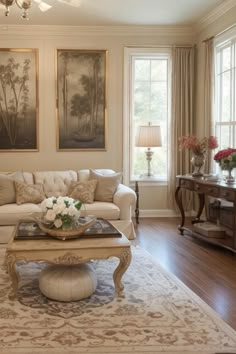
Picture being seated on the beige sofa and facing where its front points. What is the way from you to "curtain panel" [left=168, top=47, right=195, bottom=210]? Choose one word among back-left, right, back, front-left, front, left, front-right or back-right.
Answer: back-left

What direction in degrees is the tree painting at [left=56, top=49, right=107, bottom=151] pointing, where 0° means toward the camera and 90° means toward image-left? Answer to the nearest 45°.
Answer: approximately 0°

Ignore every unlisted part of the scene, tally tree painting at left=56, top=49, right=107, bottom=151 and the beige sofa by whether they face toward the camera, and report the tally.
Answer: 2

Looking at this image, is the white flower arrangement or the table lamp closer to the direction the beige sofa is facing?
the white flower arrangement

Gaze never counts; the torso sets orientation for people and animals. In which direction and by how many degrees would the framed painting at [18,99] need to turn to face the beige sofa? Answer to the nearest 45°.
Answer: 0° — it already faces it

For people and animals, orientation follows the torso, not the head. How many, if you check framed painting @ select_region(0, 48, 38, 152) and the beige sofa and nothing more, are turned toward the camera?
2

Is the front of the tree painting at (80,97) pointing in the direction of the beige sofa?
yes
